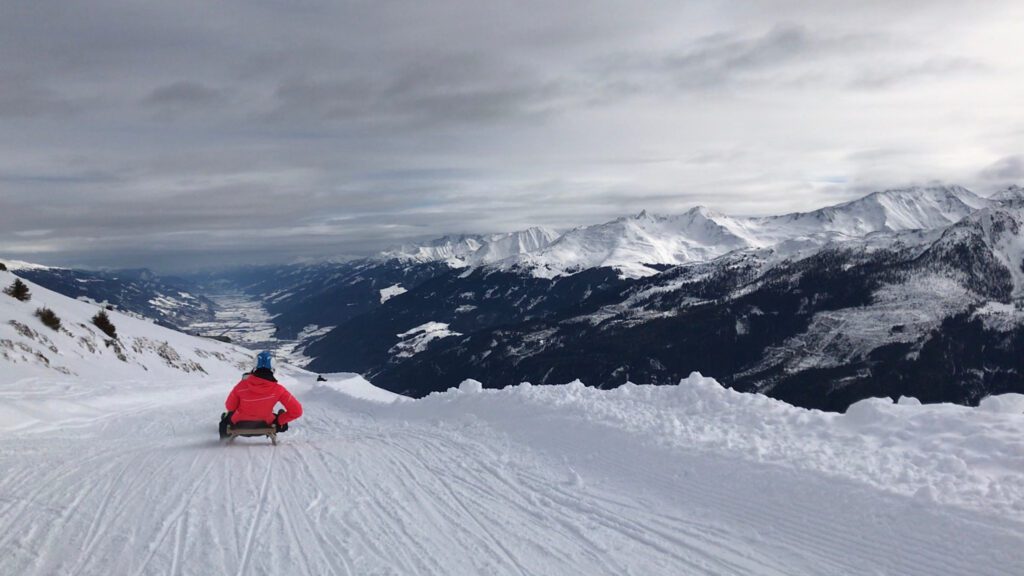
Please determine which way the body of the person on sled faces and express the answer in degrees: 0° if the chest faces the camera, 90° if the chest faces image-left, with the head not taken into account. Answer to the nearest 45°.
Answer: approximately 180°

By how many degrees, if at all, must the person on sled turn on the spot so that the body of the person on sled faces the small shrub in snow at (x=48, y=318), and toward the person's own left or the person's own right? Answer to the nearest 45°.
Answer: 0° — they already face it

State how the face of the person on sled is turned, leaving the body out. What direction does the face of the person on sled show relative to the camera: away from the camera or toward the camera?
away from the camera

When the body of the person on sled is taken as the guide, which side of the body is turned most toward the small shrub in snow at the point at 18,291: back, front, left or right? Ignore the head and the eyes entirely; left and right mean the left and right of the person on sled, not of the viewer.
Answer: front

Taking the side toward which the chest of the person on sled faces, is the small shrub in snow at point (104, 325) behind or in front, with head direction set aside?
in front
